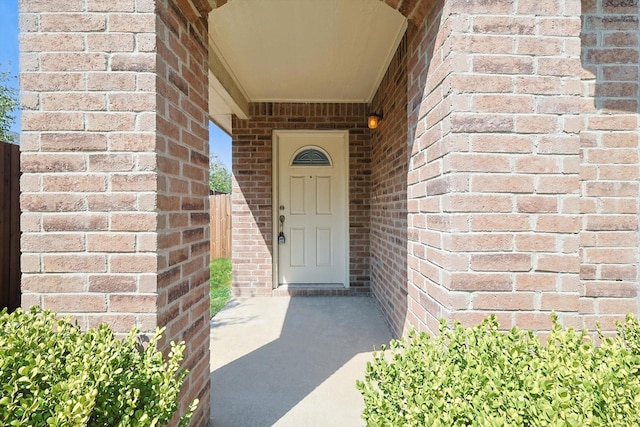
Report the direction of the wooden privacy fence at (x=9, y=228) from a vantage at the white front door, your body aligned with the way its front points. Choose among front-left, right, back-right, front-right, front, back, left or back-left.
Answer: front-right

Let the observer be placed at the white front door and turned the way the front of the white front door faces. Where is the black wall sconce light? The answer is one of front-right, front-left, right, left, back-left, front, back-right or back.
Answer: front-left

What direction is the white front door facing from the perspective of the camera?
toward the camera

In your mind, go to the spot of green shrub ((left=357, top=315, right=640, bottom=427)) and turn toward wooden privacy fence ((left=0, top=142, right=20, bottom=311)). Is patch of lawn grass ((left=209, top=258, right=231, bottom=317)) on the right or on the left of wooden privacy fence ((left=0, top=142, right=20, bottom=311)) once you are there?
right

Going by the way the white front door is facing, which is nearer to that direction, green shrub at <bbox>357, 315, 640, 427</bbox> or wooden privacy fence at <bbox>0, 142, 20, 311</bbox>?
the green shrub

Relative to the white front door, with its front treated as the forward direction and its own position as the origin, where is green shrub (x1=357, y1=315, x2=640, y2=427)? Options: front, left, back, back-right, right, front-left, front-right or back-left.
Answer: front

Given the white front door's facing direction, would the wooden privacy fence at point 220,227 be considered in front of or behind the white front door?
behind
